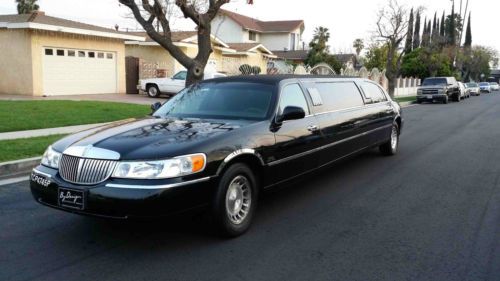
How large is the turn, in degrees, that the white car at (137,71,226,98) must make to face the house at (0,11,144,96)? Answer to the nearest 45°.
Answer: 0° — it already faces it

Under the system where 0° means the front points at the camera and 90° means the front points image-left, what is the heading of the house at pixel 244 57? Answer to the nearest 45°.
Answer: approximately 315°

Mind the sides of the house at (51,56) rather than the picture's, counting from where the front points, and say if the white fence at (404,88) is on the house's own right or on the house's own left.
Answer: on the house's own left

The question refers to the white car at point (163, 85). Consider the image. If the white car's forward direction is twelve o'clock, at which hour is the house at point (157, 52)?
The house is roughly at 3 o'clock from the white car.

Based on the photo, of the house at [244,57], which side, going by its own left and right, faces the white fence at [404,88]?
left
